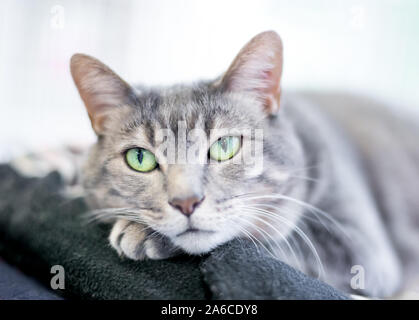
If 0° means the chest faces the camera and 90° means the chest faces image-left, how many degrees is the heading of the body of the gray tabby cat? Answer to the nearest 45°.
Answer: approximately 45°
